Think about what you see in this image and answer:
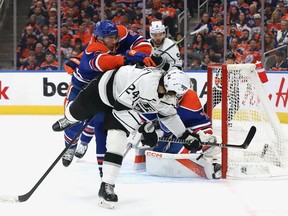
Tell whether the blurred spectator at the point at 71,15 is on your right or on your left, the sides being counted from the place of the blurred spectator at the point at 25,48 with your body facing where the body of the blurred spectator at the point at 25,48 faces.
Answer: on your left

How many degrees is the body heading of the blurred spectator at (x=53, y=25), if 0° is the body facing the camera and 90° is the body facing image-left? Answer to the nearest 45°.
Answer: approximately 0°

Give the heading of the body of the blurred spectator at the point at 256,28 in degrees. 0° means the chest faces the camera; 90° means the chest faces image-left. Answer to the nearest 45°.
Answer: approximately 0°

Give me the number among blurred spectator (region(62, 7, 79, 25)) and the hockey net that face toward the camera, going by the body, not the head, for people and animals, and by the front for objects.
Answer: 1
